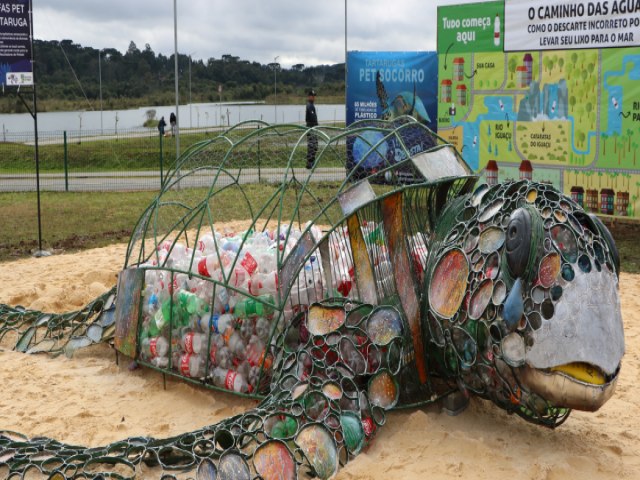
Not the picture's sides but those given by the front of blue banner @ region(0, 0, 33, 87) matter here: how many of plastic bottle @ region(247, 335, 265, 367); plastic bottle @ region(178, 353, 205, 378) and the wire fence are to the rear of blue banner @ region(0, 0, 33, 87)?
1

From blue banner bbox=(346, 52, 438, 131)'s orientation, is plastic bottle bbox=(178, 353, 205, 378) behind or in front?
in front

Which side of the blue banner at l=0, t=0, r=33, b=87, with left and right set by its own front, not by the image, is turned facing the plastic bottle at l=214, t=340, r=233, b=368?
front

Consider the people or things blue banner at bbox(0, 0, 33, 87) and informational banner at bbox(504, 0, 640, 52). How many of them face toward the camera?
2

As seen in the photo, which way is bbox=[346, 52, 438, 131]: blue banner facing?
toward the camera

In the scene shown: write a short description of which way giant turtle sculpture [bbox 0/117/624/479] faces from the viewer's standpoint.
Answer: facing the viewer and to the right of the viewer

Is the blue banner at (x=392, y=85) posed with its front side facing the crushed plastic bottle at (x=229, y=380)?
yes

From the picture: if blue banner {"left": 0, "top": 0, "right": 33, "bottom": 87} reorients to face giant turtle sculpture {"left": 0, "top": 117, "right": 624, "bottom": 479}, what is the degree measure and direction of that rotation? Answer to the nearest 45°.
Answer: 0° — it already faces it

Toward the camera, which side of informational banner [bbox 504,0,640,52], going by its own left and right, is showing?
front

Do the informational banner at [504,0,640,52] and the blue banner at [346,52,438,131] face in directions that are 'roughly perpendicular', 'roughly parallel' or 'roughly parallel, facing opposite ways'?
roughly parallel

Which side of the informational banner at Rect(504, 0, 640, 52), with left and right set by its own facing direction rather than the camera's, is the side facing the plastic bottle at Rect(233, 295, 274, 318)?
front

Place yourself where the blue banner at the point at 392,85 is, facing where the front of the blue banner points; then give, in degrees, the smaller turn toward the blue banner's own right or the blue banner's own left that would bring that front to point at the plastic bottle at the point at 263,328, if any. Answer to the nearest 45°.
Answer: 0° — it already faces it

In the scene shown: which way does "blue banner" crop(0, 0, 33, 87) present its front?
toward the camera

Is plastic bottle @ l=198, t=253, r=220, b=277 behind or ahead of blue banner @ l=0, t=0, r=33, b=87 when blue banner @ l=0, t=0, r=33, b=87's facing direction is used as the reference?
ahead
